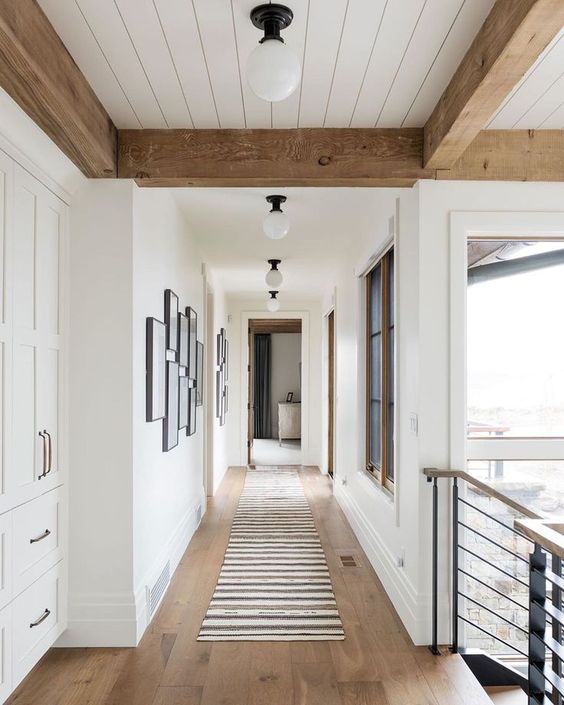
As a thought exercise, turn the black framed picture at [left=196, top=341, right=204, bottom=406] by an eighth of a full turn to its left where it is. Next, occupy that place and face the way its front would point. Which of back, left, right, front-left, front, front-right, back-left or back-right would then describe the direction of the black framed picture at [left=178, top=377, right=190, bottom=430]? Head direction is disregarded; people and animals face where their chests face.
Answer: back-right

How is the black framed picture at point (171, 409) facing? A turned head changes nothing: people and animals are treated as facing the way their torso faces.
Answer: to the viewer's right

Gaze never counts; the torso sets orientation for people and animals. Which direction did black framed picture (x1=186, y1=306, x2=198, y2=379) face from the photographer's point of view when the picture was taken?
facing to the right of the viewer

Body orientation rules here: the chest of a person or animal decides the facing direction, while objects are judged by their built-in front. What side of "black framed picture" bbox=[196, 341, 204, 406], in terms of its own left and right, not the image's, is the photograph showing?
right

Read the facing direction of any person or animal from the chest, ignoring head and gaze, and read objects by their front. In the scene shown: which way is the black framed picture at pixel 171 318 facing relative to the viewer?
to the viewer's right

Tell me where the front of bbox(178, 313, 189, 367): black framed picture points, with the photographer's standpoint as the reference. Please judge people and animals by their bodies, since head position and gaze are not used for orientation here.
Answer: facing to the right of the viewer

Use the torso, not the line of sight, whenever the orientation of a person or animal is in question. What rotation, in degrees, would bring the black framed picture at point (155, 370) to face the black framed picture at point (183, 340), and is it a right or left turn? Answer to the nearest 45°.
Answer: approximately 90° to its left

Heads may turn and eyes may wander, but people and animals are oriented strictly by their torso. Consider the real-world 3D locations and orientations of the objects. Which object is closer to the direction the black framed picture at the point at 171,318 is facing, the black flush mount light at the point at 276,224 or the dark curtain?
the black flush mount light

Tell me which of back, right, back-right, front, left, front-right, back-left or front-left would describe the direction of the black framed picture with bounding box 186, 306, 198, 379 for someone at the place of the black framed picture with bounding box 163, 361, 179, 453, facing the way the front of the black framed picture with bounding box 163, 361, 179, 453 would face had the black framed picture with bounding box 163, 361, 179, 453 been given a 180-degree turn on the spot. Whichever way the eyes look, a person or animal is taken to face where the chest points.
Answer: right

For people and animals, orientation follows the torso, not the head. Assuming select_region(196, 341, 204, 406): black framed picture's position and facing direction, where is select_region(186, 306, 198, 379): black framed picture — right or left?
on its right

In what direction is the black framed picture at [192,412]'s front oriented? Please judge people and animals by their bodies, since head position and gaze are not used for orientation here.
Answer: to the viewer's right

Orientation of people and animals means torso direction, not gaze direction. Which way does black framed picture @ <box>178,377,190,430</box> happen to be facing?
to the viewer's right

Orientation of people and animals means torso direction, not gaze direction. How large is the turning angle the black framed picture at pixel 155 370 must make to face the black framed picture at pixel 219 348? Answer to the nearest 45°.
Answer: approximately 90° to its left

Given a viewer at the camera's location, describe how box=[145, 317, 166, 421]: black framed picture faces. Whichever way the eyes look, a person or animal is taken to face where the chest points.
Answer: facing to the right of the viewer
